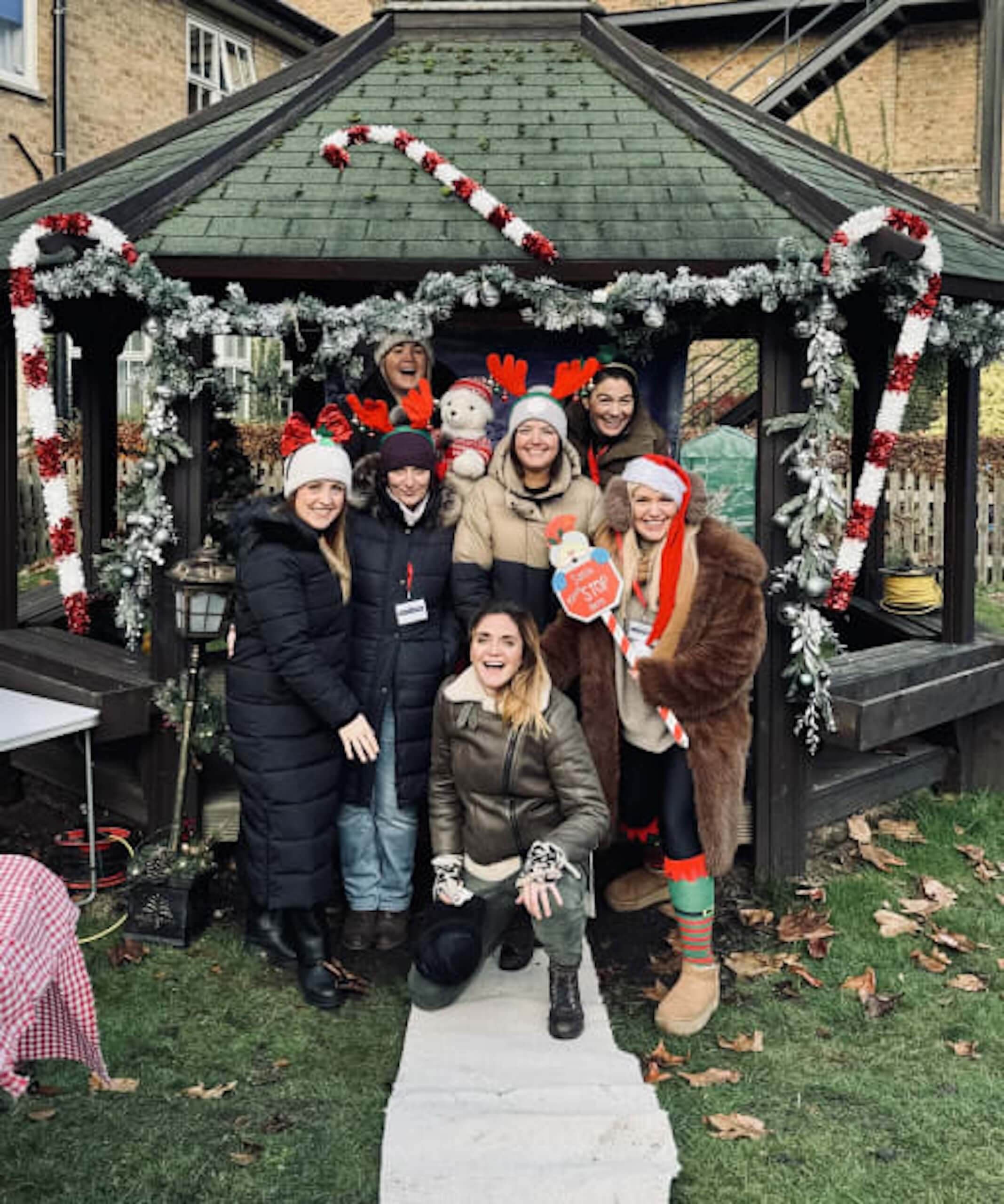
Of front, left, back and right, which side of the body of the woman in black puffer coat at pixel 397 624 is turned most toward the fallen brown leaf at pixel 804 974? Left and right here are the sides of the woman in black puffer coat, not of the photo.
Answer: left

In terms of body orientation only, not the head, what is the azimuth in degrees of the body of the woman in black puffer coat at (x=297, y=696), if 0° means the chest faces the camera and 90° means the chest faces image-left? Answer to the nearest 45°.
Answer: approximately 315°

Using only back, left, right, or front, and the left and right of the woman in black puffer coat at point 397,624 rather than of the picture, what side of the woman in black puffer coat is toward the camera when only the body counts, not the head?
front

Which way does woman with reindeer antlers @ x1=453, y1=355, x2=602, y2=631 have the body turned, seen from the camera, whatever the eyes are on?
toward the camera

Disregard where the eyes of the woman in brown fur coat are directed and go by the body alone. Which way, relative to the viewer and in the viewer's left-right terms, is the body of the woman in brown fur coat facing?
facing the viewer and to the left of the viewer

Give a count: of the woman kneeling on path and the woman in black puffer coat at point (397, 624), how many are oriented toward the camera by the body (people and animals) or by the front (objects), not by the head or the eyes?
2

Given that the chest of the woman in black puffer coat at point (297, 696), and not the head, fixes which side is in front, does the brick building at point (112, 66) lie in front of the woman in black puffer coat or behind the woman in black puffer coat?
behind
